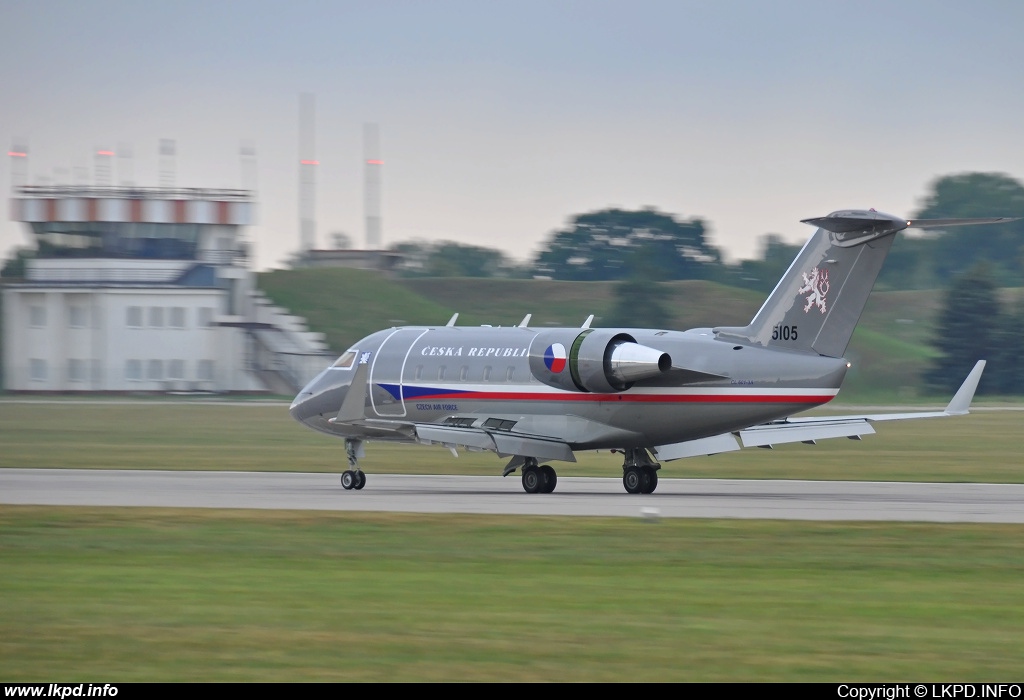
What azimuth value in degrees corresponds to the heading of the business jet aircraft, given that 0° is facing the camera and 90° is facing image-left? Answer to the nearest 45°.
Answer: approximately 135°
